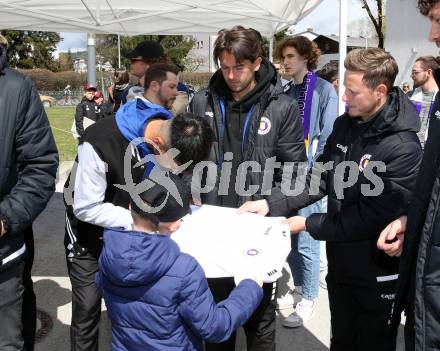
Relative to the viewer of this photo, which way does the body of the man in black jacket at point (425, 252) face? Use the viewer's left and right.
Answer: facing to the left of the viewer

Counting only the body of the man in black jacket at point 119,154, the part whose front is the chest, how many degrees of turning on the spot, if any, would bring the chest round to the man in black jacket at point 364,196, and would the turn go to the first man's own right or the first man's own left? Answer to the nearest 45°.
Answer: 0° — they already face them

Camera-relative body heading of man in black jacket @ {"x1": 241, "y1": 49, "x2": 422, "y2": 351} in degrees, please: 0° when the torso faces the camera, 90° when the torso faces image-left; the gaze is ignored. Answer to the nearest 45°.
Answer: approximately 45°

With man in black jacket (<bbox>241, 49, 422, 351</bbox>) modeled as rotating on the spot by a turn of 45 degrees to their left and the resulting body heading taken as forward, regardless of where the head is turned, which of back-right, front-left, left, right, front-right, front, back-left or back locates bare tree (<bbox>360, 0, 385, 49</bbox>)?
back

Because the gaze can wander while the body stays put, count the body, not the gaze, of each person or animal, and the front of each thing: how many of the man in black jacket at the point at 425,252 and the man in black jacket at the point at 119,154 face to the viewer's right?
1

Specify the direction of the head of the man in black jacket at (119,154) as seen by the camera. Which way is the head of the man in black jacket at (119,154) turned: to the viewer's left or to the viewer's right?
to the viewer's right

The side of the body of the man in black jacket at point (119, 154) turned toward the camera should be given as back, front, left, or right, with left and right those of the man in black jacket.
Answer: right
